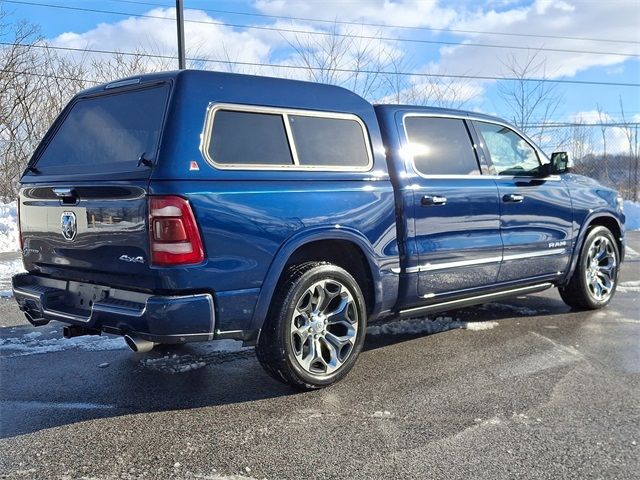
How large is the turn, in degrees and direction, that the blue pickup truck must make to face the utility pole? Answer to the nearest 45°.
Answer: approximately 45° to its left

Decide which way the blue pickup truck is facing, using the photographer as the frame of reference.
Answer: facing away from the viewer and to the right of the viewer
